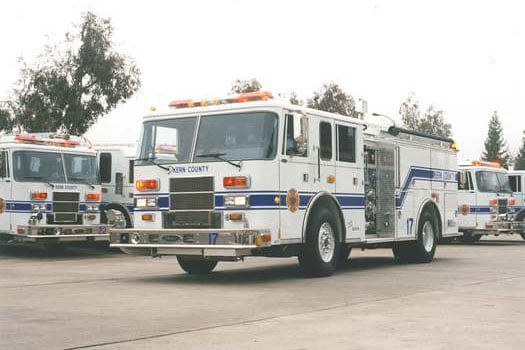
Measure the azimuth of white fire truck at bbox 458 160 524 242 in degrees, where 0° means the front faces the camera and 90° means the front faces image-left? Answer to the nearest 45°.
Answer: approximately 315°

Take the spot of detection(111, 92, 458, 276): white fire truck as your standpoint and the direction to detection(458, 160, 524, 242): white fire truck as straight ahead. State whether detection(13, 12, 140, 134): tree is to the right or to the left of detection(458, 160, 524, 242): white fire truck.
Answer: left

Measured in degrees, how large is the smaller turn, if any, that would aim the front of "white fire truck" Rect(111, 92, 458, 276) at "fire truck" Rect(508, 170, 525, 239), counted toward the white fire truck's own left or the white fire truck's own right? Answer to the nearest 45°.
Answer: approximately 180°

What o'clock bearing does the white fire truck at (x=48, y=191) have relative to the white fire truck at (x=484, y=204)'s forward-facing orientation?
the white fire truck at (x=48, y=191) is roughly at 3 o'clock from the white fire truck at (x=484, y=204).

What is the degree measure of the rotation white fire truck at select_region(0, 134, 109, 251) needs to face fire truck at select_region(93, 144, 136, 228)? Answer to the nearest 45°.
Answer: approximately 90° to its left

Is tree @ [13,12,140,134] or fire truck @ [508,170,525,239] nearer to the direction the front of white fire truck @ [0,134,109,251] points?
the fire truck

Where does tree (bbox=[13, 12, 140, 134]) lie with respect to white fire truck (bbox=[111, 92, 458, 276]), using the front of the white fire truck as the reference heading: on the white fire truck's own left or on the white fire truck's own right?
on the white fire truck's own right

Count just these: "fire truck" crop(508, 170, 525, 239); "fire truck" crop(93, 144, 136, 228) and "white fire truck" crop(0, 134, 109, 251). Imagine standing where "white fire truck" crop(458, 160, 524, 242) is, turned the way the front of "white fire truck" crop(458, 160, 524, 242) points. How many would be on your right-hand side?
2

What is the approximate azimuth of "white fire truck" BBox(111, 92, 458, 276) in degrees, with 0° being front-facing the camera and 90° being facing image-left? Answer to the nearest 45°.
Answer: approximately 45°
